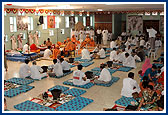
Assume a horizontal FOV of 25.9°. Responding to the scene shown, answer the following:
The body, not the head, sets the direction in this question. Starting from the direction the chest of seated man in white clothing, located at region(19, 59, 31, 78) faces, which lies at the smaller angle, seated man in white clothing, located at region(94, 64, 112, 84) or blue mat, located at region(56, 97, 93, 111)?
the seated man in white clothing

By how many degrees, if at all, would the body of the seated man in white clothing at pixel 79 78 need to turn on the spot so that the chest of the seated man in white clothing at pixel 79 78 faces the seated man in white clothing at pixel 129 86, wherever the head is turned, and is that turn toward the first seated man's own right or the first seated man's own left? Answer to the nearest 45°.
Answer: approximately 90° to the first seated man's own right

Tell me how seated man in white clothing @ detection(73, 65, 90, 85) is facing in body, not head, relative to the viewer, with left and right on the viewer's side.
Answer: facing away from the viewer and to the right of the viewer

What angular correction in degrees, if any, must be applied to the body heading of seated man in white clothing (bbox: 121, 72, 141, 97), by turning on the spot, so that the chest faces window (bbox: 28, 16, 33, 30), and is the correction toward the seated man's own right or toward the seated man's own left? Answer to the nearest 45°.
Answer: approximately 90° to the seated man's own left

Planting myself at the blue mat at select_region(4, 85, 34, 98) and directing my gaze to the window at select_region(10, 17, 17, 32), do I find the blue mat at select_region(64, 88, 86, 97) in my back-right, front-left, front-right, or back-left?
back-right

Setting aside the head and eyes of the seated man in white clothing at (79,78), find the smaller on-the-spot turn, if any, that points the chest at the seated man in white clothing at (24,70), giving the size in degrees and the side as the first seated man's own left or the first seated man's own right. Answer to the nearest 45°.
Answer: approximately 90° to the first seated man's own left

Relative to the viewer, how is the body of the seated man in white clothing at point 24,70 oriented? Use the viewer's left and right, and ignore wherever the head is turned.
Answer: facing away from the viewer and to the right of the viewer

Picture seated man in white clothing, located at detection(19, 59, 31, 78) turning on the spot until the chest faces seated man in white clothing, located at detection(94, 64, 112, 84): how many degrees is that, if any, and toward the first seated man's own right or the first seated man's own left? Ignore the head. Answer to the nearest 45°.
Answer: approximately 90° to the first seated man's own right

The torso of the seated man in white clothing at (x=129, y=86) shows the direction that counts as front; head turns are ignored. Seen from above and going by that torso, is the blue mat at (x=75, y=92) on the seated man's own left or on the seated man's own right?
on the seated man's own left

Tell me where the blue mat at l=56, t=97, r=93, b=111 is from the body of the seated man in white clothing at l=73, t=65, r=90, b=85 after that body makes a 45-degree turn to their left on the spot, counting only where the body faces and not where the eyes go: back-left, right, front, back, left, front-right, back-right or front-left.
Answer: back

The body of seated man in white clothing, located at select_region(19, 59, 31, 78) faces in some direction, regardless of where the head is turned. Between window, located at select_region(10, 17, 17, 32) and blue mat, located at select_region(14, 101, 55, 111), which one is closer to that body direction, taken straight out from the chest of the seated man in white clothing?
the window

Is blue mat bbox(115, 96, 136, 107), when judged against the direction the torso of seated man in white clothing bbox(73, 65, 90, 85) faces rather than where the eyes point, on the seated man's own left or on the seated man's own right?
on the seated man's own right
